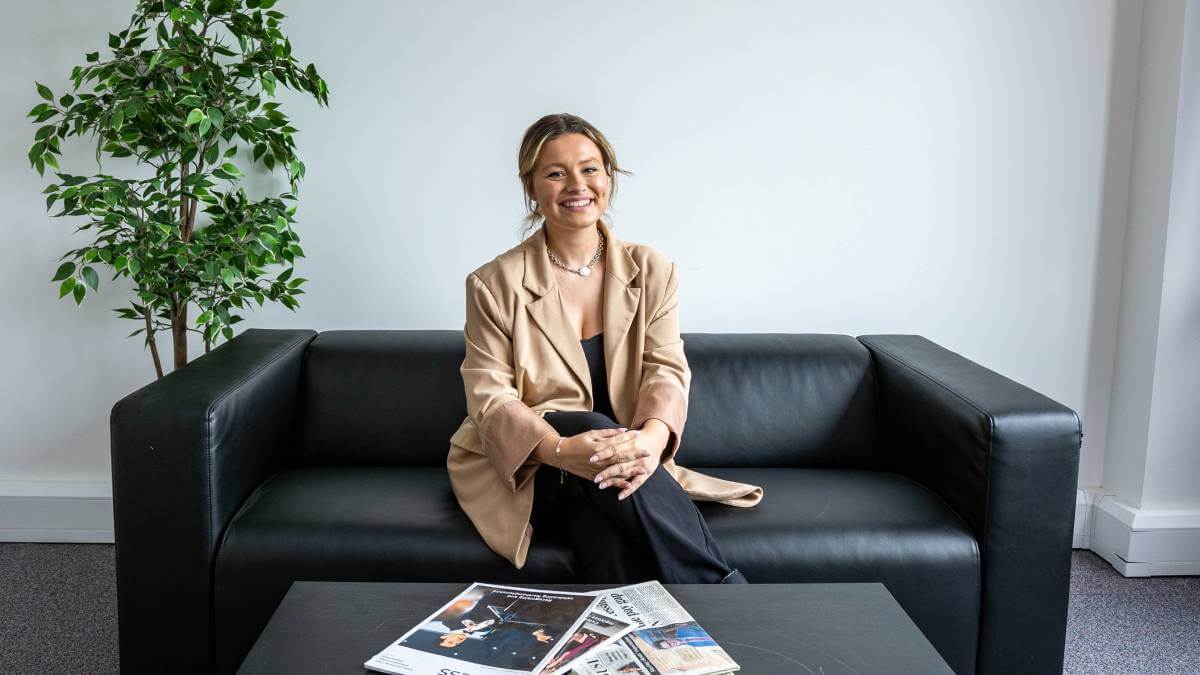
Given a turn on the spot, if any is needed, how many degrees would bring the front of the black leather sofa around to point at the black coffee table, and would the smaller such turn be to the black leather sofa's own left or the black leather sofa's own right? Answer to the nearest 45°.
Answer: approximately 45° to the black leather sofa's own left

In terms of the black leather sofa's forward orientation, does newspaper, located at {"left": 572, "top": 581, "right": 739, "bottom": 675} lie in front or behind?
in front

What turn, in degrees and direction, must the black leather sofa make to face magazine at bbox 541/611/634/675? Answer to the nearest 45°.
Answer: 0° — it already faces it

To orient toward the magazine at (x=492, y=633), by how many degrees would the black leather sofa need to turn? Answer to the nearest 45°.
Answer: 0° — it already faces it

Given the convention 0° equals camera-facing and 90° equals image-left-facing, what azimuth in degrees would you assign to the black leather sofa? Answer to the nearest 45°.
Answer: approximately 0°
